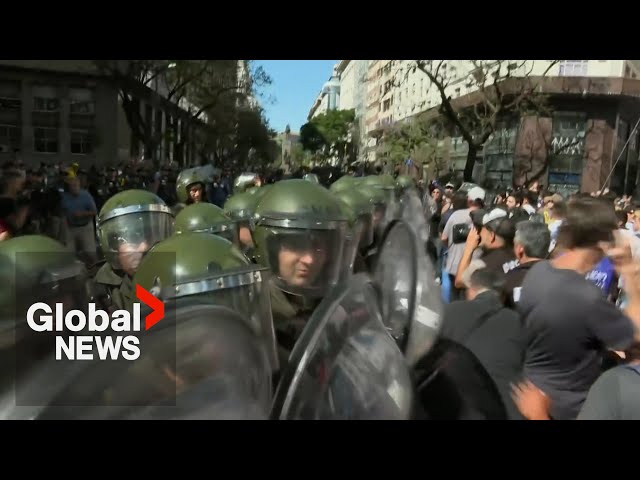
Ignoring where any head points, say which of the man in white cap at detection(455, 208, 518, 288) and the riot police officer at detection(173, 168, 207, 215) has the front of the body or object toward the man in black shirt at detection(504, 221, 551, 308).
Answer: the riot police officer

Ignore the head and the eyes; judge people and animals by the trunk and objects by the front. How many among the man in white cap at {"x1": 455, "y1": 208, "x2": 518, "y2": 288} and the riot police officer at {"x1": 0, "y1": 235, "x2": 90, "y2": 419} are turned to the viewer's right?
1

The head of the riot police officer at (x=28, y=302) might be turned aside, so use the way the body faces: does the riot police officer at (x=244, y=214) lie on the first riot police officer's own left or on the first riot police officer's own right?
on the first riot police officer's own left

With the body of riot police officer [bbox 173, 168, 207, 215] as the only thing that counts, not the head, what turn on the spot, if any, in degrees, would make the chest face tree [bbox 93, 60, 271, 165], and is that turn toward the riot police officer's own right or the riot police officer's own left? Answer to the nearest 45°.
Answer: approximately 135° to the riot police officer's own left

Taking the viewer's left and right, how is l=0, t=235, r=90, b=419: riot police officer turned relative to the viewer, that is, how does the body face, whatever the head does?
facing to the right of the viewer

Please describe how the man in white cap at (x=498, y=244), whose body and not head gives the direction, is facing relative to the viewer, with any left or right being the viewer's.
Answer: facing away from the viewer and to the left of the viewer

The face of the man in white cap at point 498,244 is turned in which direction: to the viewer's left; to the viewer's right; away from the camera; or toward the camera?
to the viewer's left

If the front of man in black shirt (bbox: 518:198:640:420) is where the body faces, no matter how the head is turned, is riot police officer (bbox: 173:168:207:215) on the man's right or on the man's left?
on the man's left
